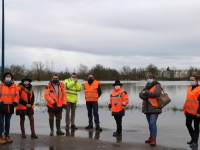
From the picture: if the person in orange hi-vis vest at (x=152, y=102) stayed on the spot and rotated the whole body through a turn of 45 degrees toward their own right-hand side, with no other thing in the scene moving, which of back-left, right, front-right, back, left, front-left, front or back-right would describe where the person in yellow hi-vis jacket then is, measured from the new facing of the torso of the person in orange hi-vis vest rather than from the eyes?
front-right

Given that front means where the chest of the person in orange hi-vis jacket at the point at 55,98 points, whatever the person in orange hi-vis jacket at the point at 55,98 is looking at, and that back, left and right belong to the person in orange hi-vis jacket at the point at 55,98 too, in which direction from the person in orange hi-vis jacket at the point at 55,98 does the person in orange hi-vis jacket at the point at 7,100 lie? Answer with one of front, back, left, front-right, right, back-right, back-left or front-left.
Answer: front-right

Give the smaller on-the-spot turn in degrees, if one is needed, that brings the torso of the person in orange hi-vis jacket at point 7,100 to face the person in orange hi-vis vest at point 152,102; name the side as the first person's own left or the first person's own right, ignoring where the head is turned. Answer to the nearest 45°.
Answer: approximately 90° to the first person's own left

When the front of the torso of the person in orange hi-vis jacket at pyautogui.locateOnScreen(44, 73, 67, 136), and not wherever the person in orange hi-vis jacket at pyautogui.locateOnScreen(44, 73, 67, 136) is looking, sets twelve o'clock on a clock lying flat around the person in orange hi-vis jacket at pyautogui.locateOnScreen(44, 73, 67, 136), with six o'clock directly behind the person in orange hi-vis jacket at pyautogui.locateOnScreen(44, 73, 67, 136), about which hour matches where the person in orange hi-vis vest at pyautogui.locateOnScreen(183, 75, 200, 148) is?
the person in orange hi-vis vest at pyautogui.locateOnScreen(183, 75, 200, 148) is roughly at 10 o'clock from the person in orange hi-vis jacket at pyautogui.locateOnScreen(44, 73, 67, 136).

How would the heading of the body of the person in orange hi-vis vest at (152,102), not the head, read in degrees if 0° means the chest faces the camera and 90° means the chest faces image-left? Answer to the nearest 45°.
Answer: approximately 45°

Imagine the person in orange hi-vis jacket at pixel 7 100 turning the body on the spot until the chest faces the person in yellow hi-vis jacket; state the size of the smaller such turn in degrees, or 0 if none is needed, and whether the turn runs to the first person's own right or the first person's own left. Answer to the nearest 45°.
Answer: approximately 135° to the first person's own left

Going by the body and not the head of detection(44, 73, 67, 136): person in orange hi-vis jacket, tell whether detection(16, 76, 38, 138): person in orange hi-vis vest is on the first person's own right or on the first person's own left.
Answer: on the first person's own right

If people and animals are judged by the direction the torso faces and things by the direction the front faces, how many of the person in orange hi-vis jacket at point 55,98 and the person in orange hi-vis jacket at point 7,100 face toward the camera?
2

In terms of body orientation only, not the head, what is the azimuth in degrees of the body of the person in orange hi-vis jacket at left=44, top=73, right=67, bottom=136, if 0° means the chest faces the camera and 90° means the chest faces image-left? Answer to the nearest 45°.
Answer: approximately 0°

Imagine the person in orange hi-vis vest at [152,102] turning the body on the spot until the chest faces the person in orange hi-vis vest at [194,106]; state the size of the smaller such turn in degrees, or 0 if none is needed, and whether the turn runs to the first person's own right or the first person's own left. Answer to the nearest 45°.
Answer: approximately 135° to the first person's own left

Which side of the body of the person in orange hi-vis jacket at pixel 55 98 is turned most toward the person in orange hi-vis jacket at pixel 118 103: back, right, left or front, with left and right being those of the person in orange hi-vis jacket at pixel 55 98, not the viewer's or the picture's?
left

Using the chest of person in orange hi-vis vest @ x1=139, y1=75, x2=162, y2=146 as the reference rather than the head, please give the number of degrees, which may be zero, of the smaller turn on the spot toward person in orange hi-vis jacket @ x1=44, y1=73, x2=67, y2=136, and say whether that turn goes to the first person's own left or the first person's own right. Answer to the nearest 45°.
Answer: approximately 45° to the first person's own right
